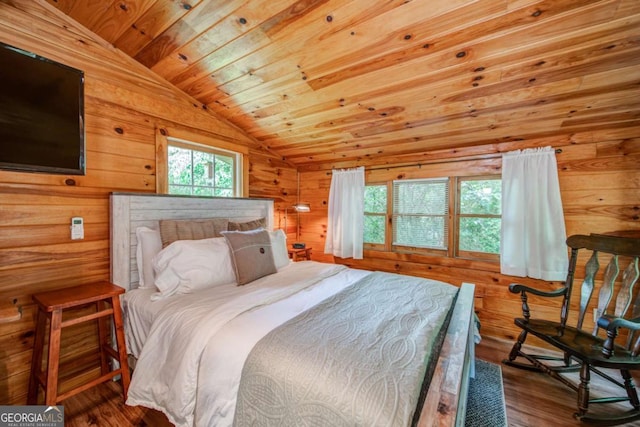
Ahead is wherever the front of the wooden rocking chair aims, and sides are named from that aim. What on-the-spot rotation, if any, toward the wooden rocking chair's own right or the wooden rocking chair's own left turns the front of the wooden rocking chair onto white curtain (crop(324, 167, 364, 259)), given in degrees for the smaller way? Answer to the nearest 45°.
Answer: approximately 45° to the wooden rocking chair's own right

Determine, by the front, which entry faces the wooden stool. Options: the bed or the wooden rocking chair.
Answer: the wooden rocking chair

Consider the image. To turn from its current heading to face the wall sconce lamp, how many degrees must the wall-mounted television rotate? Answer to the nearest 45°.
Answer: approximately 45° to its left

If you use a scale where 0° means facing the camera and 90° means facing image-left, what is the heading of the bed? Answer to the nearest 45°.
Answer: approximately 315°

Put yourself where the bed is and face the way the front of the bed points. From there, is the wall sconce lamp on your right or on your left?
on your left

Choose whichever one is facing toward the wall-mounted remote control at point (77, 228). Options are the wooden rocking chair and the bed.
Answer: the wooden rocking chair

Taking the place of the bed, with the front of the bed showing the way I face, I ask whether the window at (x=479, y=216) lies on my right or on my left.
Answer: on my left

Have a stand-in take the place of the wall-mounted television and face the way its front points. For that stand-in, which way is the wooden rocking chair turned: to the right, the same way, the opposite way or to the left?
the opposite way

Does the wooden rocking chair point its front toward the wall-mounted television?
yes

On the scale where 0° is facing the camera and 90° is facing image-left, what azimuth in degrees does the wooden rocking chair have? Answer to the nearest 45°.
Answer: approximately 45°
